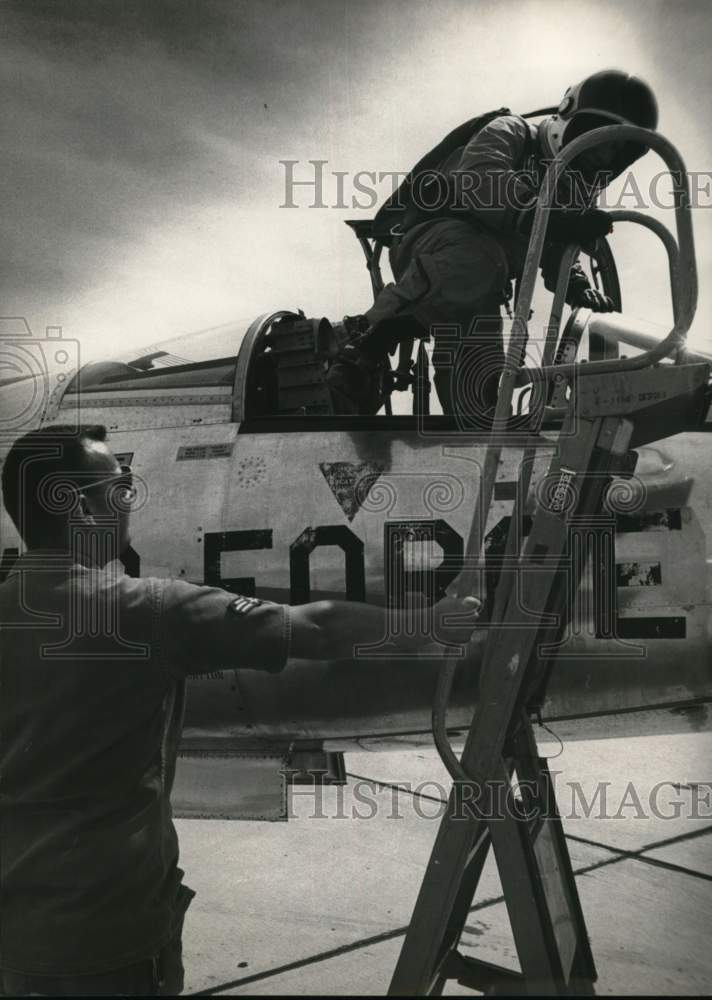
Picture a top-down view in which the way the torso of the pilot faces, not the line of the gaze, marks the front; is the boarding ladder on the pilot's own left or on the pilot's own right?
on the pilot's own right

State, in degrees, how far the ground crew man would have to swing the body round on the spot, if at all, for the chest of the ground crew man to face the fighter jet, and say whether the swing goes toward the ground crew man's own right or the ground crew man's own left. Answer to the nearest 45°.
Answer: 0° — they already face it

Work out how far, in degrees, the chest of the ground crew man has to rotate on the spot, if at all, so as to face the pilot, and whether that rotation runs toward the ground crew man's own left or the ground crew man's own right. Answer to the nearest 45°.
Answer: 0° — they already face them

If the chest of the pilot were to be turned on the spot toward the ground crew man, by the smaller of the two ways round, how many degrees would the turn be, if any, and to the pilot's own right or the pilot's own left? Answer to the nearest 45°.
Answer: approximately 90° to the pilot's own right

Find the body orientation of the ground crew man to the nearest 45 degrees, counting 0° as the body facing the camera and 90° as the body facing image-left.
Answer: approximately 225°

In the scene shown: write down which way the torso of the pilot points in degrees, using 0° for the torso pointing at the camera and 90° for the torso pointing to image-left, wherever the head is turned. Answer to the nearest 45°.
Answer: approximately 270°
